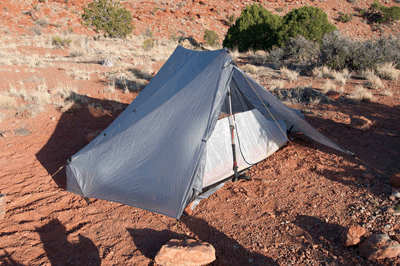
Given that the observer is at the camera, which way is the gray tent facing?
facing the viewer and to the right of the viewer

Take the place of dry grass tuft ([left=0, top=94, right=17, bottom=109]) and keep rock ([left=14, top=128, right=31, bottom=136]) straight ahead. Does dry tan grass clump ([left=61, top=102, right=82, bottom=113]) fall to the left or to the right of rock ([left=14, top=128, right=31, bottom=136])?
left

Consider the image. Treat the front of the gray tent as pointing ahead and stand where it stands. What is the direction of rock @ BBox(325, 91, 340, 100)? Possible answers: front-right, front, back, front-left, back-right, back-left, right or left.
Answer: left

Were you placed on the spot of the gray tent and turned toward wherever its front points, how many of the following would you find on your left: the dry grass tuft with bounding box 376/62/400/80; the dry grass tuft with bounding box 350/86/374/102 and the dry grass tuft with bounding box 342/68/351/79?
3

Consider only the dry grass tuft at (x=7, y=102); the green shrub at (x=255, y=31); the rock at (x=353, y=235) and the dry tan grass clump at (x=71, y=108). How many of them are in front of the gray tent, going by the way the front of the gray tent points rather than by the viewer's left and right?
1

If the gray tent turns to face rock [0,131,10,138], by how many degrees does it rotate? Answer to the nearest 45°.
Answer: approximately 180°

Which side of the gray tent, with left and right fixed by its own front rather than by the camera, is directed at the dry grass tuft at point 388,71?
left

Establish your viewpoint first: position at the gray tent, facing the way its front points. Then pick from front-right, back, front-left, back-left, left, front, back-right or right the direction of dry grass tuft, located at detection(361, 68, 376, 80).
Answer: left

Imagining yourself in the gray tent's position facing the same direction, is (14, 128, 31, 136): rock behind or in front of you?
behind

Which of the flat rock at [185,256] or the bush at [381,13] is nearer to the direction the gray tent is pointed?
the flat rock

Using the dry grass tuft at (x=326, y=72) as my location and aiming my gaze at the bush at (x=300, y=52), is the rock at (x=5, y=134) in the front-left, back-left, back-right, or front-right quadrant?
back-left

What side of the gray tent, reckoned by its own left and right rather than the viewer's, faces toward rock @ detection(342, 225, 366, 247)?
front

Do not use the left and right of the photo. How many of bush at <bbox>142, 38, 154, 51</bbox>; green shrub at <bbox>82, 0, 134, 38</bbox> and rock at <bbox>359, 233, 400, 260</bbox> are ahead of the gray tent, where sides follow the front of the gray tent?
1

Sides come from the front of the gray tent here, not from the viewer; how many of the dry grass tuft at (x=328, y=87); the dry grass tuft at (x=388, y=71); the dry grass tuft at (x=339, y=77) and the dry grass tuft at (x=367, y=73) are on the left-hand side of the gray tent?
4

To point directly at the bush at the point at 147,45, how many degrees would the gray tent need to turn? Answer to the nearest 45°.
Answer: approximately 135° to its left

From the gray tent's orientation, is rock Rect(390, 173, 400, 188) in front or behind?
in front

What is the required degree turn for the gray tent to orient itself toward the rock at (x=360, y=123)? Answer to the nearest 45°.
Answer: approximately 90° to its left
